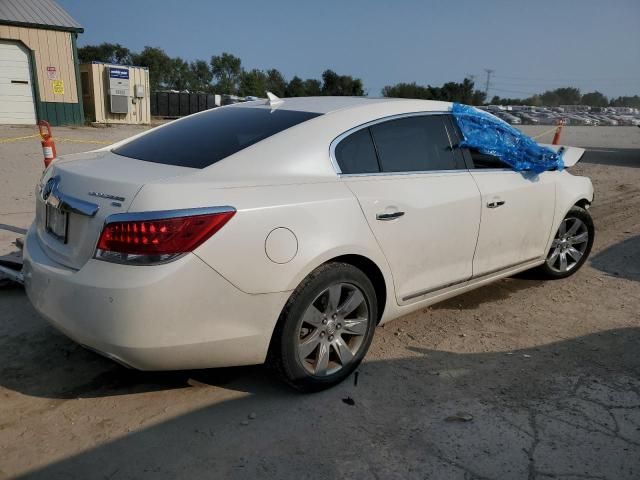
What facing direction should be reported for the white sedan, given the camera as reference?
facing away from the viewer and to the right of the viewer

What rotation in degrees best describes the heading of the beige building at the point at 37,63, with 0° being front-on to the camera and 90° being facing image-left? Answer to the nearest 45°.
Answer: approximately 0°

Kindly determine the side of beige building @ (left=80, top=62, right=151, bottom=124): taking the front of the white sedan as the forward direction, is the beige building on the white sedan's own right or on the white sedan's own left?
on the white sedan's own left

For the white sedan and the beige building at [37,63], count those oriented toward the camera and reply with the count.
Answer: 1

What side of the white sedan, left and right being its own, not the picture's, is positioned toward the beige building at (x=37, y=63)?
left

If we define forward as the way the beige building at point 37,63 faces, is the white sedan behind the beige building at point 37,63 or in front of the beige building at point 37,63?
in front

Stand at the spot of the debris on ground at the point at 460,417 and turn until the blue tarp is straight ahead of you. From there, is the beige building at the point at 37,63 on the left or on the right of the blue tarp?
left

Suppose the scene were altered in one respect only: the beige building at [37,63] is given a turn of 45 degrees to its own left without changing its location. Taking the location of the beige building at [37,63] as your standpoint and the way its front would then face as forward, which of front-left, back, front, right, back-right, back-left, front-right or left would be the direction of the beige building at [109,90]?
left
